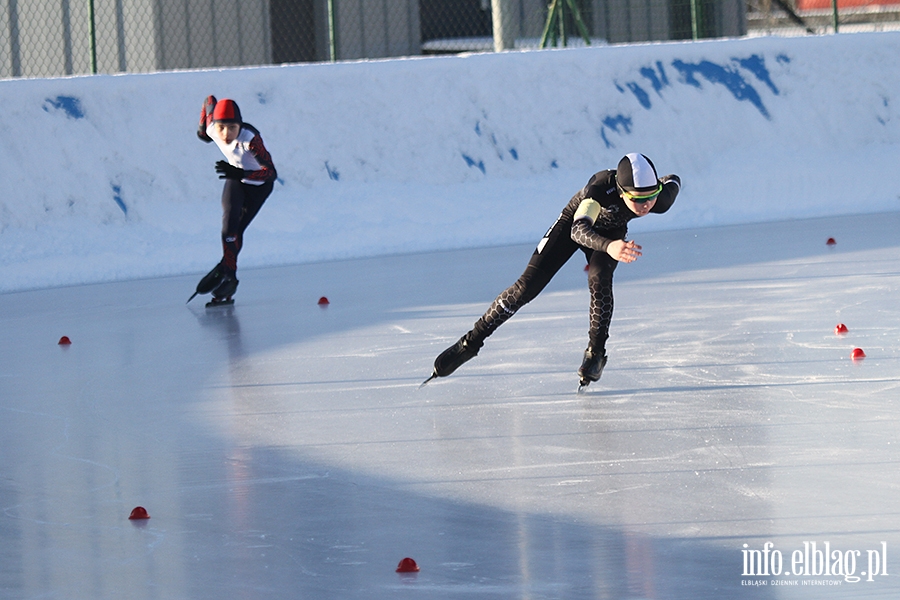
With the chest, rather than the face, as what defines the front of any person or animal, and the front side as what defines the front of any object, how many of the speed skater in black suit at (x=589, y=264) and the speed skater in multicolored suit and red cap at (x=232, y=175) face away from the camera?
0

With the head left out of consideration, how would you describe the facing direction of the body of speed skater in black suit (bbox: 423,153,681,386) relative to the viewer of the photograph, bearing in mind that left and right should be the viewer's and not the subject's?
facing the viewer and to the right of the viewer

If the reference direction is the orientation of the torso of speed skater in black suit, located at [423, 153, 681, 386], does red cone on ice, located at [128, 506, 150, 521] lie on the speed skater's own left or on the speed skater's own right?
on the speed skater's own right

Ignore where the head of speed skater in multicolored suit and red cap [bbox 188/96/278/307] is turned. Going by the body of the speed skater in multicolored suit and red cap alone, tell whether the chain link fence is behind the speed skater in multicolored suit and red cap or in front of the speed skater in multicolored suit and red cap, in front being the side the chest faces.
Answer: behind

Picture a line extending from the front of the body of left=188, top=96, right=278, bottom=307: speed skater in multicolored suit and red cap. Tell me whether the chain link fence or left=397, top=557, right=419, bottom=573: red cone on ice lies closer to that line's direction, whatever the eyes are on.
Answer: the red cone on ice

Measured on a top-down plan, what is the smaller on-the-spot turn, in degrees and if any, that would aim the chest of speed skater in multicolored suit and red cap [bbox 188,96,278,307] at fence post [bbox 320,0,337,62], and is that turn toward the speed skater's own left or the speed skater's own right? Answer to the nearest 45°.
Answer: approximately 135° to the speed skater's own right

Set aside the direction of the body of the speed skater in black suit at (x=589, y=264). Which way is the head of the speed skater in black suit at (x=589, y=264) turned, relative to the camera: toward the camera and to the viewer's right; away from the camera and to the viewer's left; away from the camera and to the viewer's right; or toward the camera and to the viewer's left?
toward the camera and to the viewer's right

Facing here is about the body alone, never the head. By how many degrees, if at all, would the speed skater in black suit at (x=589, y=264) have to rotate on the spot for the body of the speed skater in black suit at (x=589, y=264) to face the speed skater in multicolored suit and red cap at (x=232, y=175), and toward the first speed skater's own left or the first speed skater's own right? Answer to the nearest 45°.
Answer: approximately 180°

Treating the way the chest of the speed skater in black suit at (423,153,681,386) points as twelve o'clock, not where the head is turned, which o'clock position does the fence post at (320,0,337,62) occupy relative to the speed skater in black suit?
The fence post is roughly at 7 o'clock from the speed skater in black suit.

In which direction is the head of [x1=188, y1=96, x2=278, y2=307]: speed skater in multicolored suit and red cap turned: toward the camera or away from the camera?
toward the camera
